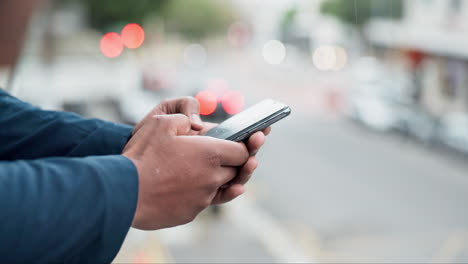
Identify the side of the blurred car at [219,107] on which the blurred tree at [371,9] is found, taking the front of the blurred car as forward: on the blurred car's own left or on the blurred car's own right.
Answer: on the blurred car's own right

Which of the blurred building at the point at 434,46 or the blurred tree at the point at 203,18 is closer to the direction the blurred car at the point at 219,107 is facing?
the blurred tree

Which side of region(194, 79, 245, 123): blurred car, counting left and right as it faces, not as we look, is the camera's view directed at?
back

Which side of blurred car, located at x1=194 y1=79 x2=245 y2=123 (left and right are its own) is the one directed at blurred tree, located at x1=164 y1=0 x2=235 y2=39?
front

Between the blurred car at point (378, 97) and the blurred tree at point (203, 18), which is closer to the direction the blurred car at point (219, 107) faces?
the blurred tree

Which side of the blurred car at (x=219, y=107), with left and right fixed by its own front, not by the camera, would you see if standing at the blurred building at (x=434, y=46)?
right

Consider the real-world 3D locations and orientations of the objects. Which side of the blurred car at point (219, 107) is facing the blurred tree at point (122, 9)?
front

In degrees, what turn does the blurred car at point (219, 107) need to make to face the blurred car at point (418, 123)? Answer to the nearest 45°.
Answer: approximately 90° to its right

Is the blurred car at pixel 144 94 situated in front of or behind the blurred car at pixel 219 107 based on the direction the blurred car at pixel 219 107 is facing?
in front
